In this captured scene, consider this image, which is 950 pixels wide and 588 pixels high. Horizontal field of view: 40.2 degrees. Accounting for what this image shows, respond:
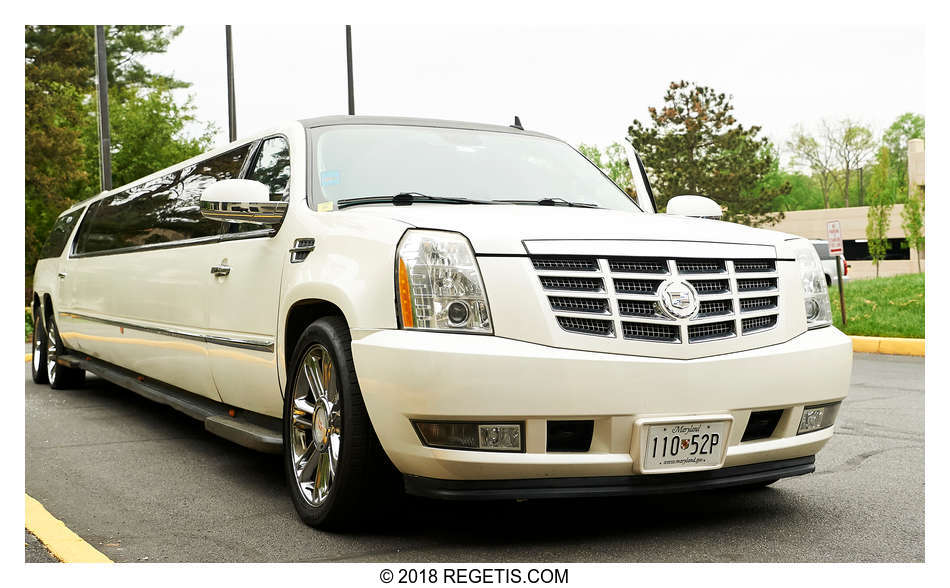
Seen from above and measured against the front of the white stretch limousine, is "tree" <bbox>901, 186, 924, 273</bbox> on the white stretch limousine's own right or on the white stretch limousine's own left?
on the white stretch limousine's own left

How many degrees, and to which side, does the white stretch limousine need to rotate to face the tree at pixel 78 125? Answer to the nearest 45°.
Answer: approximately 135° to its left

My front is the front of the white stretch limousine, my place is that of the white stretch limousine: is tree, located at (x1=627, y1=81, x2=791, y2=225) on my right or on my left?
on my left

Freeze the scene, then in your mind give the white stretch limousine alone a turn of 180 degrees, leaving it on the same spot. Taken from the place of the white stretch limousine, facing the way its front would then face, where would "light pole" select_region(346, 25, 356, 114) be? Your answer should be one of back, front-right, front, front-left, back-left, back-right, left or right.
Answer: front-right

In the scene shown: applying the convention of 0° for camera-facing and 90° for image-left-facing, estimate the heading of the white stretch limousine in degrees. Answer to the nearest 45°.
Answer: approximately 315°

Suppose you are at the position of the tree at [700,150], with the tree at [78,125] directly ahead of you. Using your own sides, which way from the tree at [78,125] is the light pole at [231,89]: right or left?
left

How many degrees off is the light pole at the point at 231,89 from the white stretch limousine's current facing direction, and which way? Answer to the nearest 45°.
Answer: approximately 135° to its left
